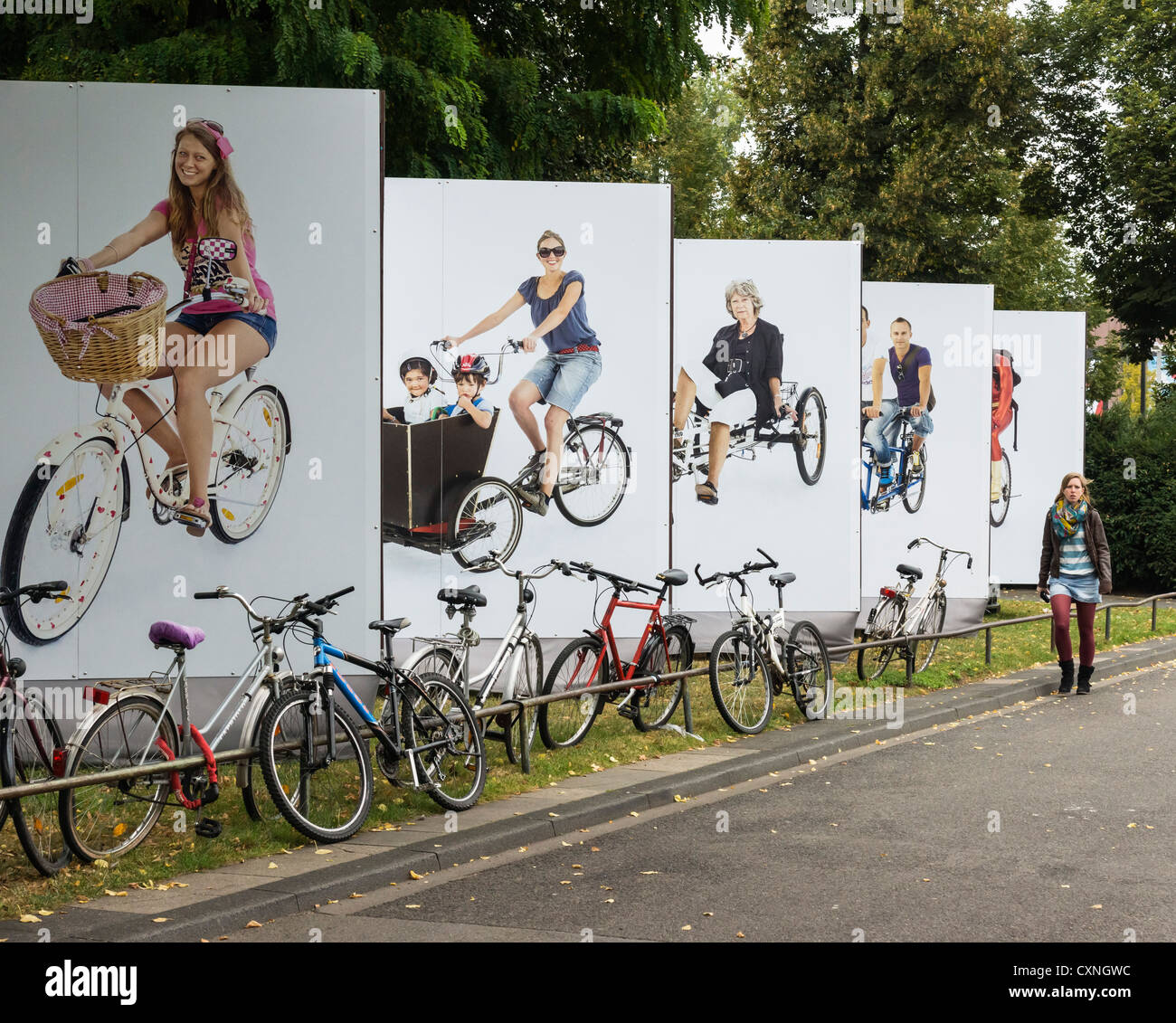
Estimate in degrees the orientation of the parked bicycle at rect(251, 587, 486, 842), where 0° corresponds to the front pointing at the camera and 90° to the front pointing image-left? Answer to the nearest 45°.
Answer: approximately 45°

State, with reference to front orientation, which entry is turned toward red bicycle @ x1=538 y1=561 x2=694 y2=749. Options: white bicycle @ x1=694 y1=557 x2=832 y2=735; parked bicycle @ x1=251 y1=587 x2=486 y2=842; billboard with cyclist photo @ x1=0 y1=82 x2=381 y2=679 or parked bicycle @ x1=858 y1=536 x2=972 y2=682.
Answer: the white bicycle

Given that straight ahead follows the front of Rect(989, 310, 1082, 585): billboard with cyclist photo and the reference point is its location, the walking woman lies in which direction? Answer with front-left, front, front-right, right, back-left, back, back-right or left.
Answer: front

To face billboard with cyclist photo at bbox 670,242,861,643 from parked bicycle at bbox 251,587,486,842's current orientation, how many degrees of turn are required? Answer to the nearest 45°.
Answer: approximately 180°

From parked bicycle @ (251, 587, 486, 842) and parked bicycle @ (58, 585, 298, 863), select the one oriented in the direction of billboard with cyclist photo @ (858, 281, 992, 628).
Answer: parked bicycle @ (58, 585, 298, 863)

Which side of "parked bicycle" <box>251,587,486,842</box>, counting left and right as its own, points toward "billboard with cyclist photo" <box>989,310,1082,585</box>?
back

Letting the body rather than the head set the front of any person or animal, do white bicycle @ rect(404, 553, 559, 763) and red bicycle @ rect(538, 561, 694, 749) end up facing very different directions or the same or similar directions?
very different directions

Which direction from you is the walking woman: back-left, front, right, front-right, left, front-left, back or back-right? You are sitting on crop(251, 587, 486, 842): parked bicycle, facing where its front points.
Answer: back

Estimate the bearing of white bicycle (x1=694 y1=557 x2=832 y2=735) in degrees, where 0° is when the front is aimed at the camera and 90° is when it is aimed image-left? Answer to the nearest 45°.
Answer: approximately 45°

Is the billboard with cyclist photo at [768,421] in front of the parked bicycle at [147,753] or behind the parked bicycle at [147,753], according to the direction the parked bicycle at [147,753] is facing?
in front

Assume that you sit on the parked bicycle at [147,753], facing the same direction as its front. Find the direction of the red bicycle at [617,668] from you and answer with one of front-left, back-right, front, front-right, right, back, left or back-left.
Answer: front

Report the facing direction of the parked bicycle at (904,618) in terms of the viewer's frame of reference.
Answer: facing away from the viewer and to the right of the viewer

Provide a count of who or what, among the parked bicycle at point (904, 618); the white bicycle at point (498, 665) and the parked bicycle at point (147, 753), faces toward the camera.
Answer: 0

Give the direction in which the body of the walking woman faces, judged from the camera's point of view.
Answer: toward the camera

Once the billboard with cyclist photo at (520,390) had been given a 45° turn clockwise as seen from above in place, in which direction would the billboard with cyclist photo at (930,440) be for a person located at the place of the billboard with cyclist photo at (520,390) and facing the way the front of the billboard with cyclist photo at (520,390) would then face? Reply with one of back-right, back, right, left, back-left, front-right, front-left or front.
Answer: back

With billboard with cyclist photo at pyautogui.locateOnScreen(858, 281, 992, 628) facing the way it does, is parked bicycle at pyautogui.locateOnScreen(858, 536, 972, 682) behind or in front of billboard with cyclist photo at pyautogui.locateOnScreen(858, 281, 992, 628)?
in front

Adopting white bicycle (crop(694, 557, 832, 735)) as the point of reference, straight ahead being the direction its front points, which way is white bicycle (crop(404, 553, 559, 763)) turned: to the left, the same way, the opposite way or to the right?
the opposite way

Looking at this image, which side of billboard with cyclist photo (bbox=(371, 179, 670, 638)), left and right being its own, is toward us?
front
